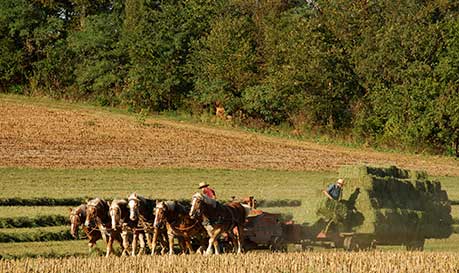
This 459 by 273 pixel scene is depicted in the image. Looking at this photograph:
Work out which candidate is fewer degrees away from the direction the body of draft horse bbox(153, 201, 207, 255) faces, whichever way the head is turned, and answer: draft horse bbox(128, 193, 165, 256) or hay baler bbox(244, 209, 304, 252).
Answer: the draft horse

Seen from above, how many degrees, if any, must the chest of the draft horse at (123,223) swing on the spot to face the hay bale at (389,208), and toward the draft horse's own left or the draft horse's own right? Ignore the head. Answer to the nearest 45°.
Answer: approximately 135° to the draft horse's own left

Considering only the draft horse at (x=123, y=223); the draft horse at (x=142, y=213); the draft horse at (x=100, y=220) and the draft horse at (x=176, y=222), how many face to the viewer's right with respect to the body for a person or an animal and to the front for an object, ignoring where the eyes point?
0

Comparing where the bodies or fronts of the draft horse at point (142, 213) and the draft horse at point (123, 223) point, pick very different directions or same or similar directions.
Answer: same or similar directions

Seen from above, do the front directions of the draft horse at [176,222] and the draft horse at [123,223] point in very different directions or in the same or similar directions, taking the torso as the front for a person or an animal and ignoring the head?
same or similar directions

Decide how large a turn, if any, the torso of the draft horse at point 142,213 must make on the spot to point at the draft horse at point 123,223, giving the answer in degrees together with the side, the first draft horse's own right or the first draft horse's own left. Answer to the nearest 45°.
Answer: approximately 45° to the first draft horse's own right

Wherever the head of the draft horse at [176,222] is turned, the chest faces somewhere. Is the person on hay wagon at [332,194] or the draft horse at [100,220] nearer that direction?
the draft horse

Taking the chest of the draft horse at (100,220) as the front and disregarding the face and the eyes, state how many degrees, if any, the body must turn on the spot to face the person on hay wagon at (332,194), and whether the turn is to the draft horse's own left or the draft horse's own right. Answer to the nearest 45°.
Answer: approximately 135° to the draft horse's own left

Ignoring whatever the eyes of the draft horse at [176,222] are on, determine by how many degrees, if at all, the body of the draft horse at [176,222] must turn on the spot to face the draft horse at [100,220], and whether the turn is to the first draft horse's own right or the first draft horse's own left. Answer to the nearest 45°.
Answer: approximately 45° to the first draft horse's own right

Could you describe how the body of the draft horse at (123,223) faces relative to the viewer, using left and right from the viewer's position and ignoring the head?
facing the viewer and to the left of the viewer

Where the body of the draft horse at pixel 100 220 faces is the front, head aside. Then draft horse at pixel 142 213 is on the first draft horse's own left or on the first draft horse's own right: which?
on the first draft horse's own left

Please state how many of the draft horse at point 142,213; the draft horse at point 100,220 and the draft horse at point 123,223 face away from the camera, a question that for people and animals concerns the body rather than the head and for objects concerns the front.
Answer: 0
